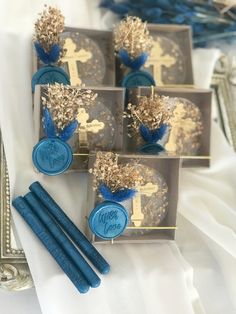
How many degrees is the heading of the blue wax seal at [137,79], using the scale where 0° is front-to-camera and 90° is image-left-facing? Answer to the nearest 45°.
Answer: approximately 0°

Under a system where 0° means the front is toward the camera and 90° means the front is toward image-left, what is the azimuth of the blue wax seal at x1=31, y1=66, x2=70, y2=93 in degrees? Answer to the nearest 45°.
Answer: approximately 0°

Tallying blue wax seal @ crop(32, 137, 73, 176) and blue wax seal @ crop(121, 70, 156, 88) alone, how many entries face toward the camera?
2
